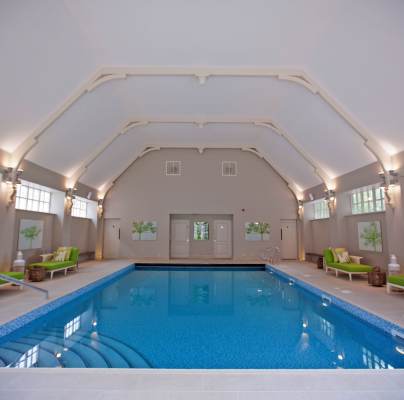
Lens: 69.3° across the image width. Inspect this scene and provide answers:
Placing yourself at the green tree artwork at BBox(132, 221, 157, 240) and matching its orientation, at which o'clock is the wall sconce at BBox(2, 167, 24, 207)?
The wall sconce is roughly at 1 o'clock from the green tree artwork.

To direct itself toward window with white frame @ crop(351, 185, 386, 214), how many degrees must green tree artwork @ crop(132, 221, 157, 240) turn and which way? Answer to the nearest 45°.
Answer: approximately 45° to its left

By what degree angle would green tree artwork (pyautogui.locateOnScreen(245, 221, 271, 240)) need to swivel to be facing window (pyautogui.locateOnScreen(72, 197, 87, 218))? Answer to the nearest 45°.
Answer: approximately 90° to its right

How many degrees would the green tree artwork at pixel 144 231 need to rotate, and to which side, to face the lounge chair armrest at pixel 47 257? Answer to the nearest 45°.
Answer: approximately 45° to its right

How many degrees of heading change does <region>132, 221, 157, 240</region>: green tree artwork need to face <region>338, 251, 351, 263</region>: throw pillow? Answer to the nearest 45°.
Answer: approximately 45° to its left

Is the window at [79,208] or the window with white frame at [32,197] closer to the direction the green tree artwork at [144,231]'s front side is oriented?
the window with white frame

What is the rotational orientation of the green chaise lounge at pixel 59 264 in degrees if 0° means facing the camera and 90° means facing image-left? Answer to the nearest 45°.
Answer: approximately 45°

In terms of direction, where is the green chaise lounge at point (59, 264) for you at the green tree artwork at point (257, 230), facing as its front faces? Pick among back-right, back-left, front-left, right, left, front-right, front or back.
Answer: front-right

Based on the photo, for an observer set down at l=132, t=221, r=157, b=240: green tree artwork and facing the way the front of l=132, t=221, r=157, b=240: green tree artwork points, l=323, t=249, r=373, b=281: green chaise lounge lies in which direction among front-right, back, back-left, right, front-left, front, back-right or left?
front-left

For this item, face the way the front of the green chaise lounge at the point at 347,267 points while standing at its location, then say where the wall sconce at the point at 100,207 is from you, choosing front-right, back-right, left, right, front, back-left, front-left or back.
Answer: back-right

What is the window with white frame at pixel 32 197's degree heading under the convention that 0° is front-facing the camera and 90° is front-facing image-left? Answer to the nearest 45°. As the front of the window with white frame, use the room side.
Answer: approximately 315°

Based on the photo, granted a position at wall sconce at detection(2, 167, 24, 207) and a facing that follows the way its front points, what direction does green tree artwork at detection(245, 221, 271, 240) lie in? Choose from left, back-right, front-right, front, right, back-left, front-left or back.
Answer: front-left

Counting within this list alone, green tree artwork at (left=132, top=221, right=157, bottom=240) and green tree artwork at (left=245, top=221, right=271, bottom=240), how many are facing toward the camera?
2
